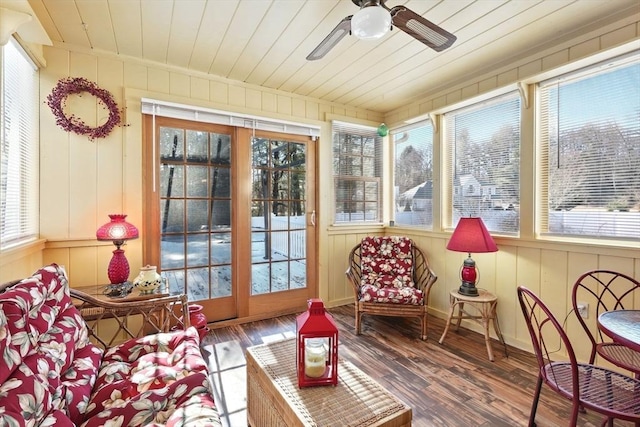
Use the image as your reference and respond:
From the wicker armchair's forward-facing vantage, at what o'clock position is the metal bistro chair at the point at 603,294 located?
The metal bistro chair is roughly at 10 o'clock from the wicker armchair.

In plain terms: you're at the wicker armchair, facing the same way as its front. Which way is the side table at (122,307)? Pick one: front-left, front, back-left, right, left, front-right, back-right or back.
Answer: front-right

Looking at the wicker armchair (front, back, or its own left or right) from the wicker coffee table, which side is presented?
front

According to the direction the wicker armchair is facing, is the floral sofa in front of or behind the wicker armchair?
in front

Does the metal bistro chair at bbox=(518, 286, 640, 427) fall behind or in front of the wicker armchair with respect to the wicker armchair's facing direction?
in front

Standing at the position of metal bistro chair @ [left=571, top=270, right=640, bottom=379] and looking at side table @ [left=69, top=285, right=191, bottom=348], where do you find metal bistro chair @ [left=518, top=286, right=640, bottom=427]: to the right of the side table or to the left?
left

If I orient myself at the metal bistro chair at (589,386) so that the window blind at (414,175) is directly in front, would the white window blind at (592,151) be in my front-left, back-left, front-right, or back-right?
front-right

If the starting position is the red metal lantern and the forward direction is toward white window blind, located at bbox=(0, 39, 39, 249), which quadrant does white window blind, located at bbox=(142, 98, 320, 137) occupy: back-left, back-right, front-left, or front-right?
front-right

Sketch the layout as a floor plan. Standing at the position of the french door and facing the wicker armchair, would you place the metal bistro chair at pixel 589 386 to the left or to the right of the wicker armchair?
right

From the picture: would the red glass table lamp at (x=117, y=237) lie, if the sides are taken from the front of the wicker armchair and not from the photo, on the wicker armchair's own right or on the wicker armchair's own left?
on the wicker armchair's own right

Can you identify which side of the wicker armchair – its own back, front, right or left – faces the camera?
front

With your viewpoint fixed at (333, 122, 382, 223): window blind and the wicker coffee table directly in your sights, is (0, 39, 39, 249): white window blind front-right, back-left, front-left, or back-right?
front-right

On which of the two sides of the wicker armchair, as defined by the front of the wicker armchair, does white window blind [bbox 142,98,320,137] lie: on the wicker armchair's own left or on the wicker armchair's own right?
on the wicker armchair's own right
